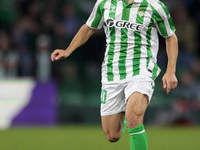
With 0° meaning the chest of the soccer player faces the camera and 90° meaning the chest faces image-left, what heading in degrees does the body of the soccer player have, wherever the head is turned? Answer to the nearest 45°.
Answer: approximately 0°
